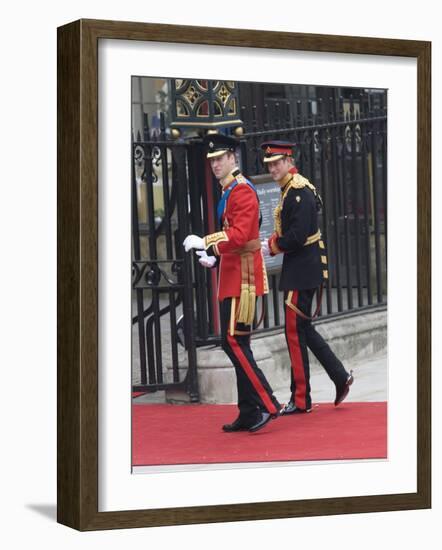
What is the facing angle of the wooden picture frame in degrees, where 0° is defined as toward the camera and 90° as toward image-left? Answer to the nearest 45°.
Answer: approximately 315°
